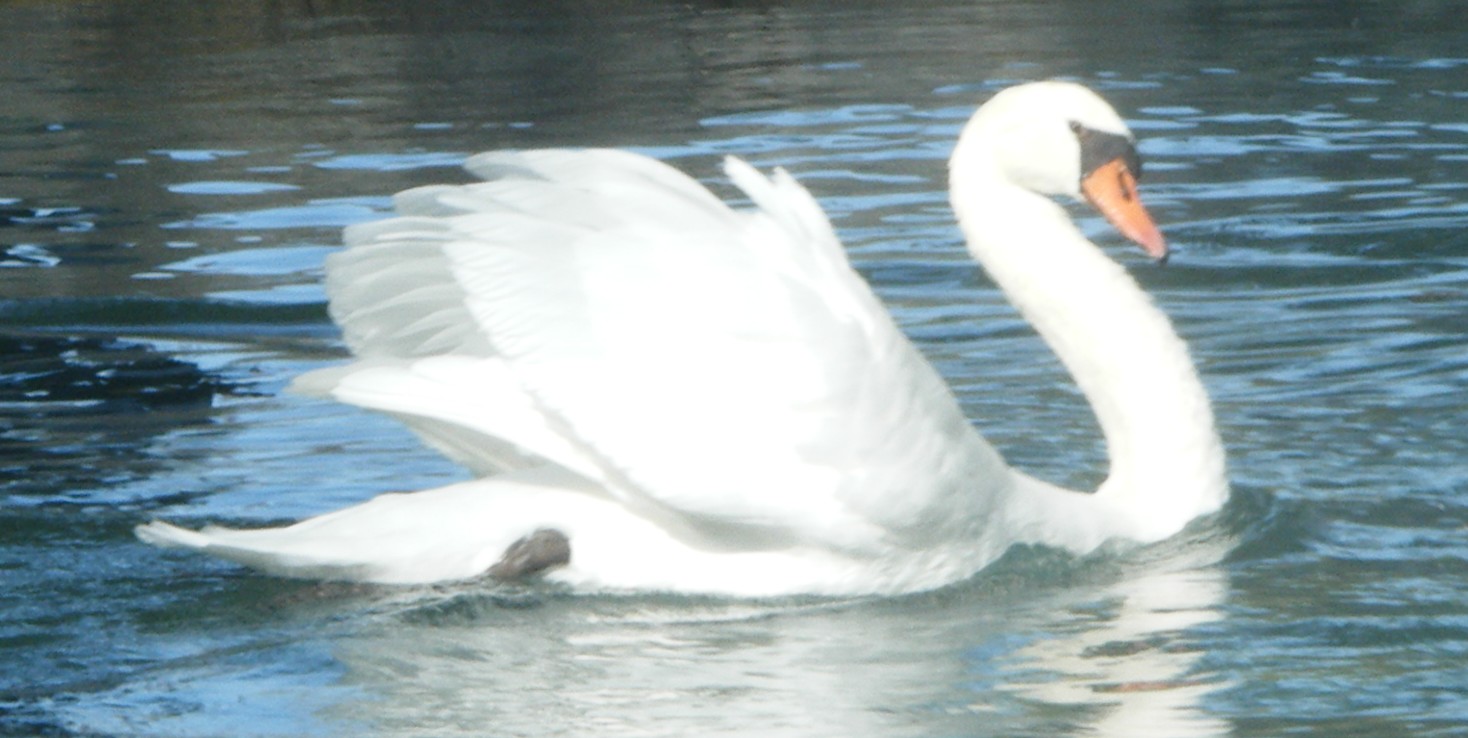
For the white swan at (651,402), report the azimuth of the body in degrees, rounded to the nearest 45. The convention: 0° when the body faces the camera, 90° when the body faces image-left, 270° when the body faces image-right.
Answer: approximately 270°
